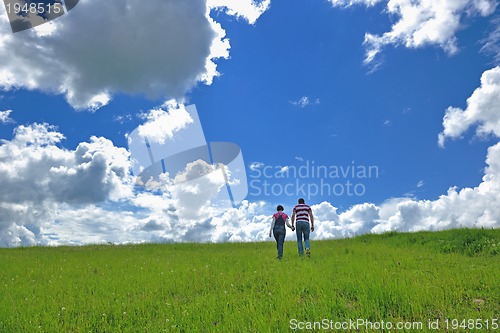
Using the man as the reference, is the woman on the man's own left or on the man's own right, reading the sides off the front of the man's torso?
on the man's own left

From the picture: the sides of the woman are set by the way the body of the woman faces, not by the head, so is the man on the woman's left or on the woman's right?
on the woman's right

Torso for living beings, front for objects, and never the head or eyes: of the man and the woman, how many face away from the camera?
2

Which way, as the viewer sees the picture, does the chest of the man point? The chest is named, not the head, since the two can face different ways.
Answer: away from the camera

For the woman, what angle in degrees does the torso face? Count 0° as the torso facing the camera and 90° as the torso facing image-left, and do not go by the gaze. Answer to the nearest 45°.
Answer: approximately 180°
